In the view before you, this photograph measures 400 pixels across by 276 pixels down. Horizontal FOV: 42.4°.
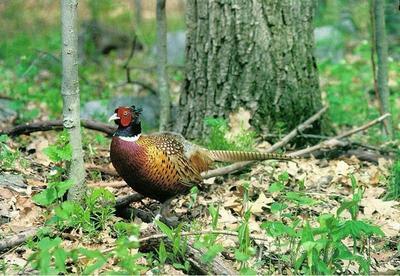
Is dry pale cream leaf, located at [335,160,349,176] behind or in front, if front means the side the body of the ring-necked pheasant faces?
behind

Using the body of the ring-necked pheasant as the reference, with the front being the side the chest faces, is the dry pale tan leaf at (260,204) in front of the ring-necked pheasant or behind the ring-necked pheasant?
behind

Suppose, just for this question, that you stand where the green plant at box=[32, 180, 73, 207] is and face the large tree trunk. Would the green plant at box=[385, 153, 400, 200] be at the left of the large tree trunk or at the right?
right

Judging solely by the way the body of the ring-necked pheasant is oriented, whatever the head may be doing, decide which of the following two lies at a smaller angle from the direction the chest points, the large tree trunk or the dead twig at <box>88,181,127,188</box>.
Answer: the dead twig

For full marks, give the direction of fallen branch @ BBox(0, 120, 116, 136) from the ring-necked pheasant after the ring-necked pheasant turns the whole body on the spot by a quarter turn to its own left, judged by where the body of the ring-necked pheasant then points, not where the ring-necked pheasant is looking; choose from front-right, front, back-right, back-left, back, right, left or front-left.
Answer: back-right

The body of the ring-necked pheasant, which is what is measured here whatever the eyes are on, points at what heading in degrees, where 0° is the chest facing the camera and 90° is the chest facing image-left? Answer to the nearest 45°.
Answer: approximately 90°

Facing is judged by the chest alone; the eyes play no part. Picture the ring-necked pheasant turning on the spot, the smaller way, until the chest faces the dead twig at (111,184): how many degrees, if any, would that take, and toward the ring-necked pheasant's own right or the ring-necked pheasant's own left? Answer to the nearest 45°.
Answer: approximately 45° to the ring-necked pheasant's own right

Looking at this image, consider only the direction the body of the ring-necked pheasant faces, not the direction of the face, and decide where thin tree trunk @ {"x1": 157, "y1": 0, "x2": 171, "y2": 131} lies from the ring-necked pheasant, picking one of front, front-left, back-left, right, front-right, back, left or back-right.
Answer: right

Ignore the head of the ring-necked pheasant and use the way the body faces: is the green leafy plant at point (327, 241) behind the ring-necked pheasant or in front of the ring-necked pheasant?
behind
